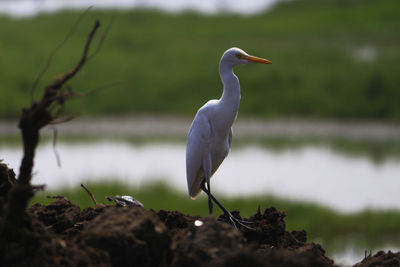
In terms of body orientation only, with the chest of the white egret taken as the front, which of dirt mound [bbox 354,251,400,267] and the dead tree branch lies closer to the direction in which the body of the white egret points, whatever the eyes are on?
the dirt mound

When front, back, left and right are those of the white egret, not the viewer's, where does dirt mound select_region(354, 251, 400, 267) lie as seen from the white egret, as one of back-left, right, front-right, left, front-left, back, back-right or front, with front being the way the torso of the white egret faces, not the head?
front-right

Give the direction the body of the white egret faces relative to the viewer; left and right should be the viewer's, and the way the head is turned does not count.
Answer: facing to the right of the viewer
